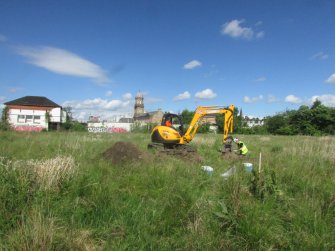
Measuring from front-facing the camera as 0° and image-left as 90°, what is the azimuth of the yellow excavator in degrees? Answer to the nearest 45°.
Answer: approximately 270°

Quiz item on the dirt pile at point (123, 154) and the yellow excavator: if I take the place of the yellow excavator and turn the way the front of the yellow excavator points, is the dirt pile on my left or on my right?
on my right
